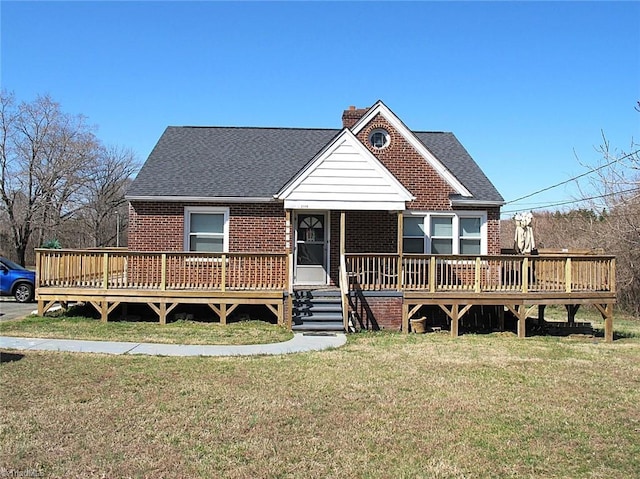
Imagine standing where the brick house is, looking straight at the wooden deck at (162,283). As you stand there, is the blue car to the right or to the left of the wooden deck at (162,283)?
right

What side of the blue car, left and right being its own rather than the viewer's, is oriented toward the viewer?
right

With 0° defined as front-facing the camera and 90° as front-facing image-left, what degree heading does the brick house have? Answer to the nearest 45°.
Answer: approximately 0°

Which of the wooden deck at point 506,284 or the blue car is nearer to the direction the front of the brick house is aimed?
the wooden deck

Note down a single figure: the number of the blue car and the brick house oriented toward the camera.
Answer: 1

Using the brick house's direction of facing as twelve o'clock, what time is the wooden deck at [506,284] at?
The wooden deck is roughly at 10 o'clock from the brick house.

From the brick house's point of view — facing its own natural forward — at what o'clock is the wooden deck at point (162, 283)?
The wooden deck is roughly at 2 o'clock from the brick house.
